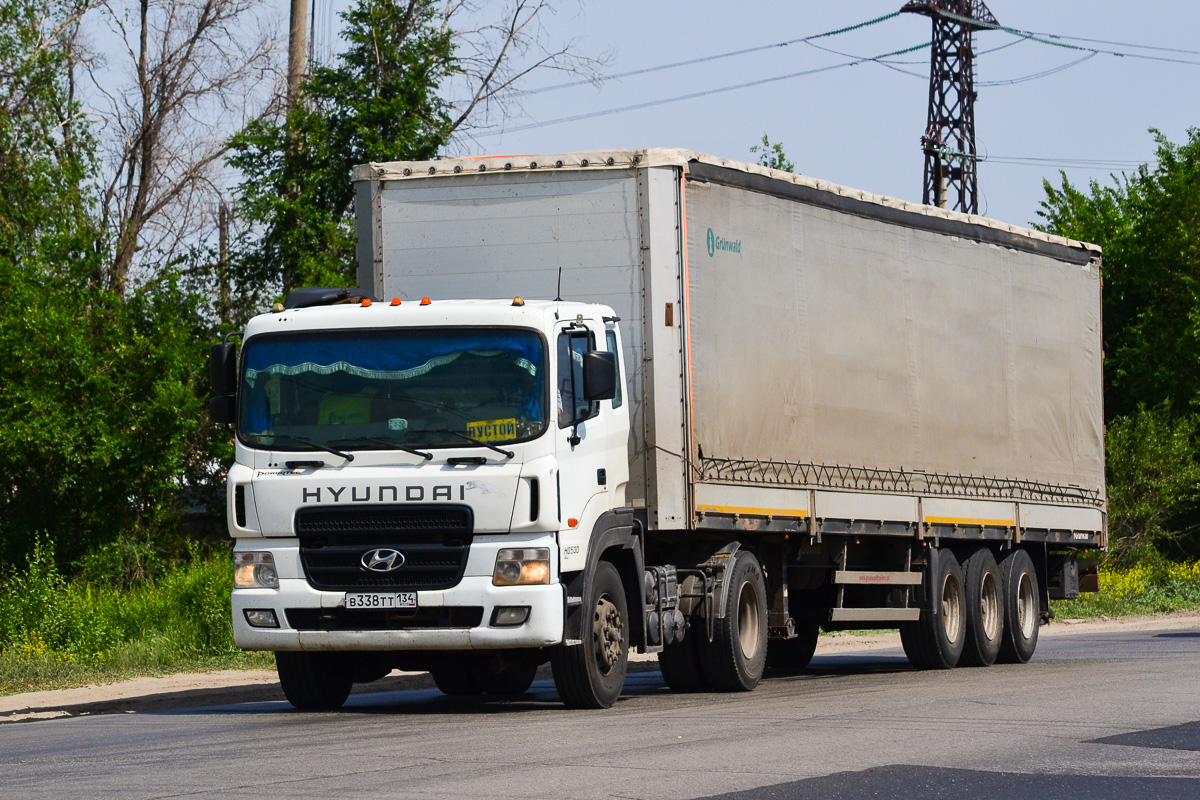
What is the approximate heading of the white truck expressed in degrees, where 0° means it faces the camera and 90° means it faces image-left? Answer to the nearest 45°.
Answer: approximately 45°

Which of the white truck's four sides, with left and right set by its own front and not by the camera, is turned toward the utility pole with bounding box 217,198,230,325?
right

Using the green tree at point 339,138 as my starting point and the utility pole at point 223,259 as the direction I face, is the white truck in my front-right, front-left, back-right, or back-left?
back-left

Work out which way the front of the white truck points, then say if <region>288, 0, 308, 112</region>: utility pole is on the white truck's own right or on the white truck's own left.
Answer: on the white truck's own right

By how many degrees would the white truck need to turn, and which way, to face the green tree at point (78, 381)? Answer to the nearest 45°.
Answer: approximately 90° to its right

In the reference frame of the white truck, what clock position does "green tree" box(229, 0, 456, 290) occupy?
The green tree is roughly at 4 o'clock from the white truck.

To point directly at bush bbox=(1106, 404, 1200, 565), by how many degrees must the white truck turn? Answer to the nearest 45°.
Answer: approximately 180°
